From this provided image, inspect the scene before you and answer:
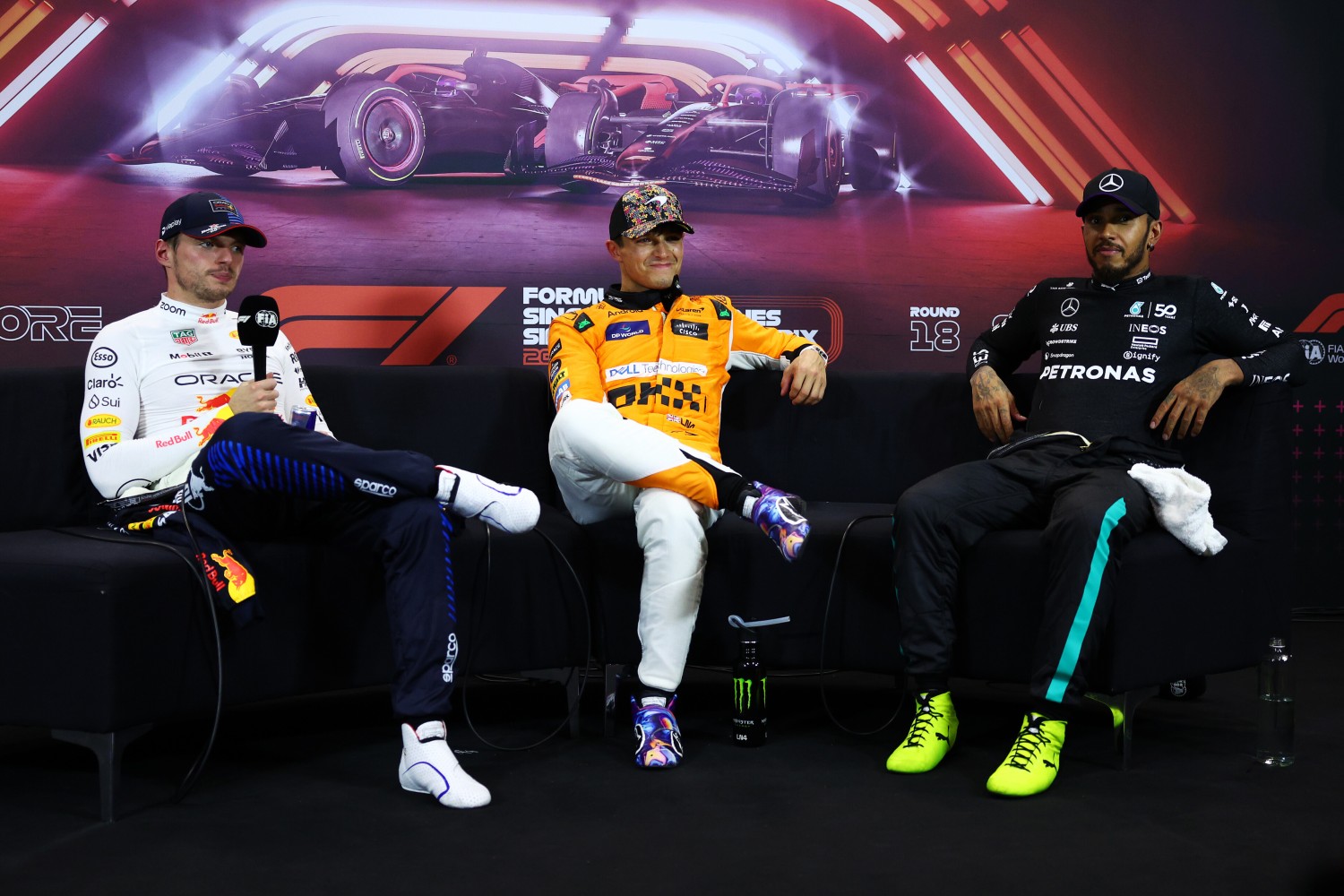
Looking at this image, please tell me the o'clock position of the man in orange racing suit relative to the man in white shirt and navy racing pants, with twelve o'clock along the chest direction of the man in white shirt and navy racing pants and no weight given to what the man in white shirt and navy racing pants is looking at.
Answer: The man in orange racing suit is roughly at 10 o'clock from the man in white shirt and navy racing pants.

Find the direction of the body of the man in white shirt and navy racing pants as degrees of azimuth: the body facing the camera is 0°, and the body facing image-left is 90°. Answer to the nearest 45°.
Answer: approximately 315°

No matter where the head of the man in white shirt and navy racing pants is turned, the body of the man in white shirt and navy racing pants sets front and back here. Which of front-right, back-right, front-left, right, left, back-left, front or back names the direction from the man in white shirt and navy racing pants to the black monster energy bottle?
front-left

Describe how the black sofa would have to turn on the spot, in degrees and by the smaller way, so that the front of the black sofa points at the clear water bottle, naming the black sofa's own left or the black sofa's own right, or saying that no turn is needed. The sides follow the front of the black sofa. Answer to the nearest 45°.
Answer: approximately 90° to the black sofa's own left

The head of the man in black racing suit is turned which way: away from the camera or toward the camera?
toward the camera

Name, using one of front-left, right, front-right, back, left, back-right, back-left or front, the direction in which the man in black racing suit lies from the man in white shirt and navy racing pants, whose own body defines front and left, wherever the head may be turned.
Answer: front-left

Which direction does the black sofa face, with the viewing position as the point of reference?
facing the viewer
